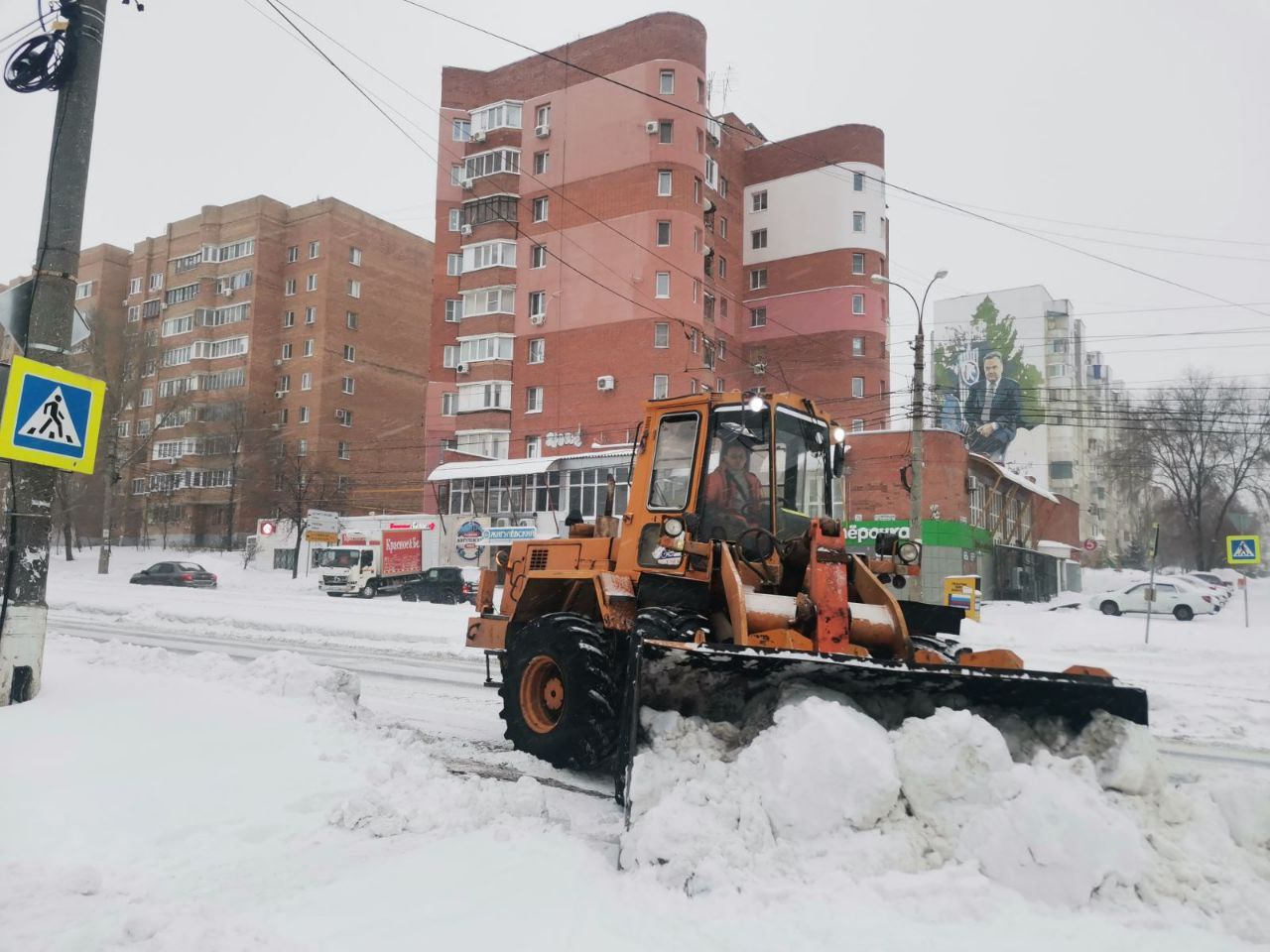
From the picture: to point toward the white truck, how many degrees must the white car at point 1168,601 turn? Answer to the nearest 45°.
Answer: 0° — it already faces it

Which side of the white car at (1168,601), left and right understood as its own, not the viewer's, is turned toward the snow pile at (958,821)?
left

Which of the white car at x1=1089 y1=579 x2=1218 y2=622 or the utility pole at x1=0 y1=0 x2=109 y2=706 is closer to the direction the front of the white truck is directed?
the utility pole

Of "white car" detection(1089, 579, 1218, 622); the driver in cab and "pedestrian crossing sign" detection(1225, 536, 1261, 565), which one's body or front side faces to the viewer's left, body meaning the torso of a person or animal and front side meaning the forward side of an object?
the white car

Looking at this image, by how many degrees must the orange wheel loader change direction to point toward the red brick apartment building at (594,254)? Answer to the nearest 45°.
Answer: approximately 135° to its left

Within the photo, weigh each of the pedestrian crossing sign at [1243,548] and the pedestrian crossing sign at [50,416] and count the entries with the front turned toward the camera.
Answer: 2

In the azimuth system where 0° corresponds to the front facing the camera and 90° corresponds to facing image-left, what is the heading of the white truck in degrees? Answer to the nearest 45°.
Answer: approximately 45°

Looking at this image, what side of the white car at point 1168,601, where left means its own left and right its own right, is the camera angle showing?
left

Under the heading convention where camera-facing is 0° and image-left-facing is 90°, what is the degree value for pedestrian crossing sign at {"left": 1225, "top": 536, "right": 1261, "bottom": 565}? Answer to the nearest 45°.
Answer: approximately 0°

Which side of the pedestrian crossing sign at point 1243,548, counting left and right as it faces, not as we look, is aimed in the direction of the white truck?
right

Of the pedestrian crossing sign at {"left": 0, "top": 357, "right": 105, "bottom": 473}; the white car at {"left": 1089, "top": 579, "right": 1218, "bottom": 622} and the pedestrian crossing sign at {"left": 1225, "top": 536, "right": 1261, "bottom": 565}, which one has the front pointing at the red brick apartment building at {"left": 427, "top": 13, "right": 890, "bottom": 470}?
the white car
